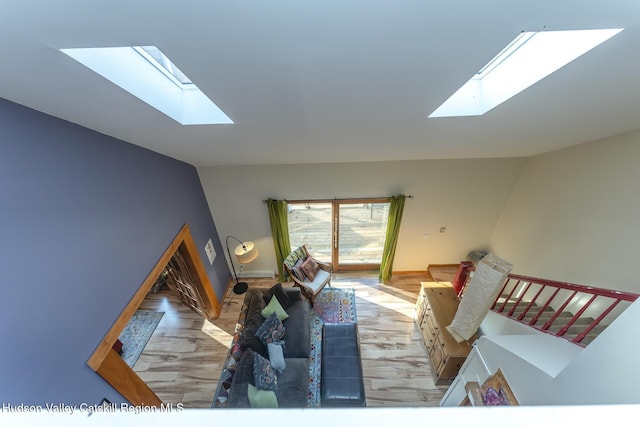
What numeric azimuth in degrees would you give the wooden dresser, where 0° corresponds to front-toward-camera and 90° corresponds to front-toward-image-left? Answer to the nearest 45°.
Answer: approximately 90°

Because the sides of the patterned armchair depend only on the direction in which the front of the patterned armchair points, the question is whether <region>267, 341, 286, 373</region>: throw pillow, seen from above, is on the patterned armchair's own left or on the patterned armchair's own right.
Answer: on the patterned armchair's own right

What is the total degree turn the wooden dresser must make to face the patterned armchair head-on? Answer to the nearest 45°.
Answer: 0° — it already faces it

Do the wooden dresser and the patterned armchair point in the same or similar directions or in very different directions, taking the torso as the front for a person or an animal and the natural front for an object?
very different directions

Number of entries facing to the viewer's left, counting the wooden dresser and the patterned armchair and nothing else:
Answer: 1

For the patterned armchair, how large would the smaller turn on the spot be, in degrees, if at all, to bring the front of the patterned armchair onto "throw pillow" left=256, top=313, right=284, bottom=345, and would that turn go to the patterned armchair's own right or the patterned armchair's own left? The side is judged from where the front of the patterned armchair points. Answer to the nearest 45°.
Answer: approximately 90° to the patterned armchair's own right
